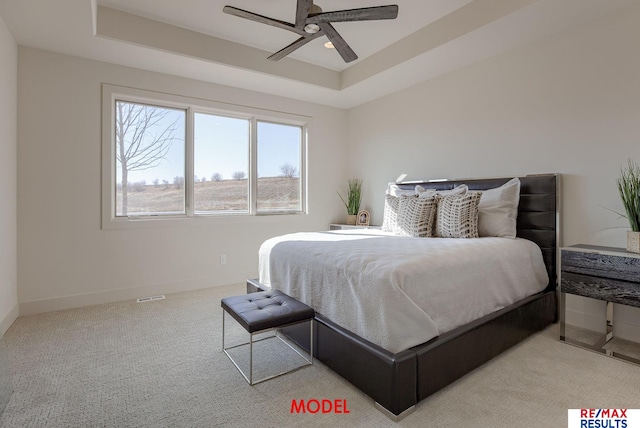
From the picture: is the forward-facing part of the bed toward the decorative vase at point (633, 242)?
no

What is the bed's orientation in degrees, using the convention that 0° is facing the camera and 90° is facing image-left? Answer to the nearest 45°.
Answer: approximately 45°

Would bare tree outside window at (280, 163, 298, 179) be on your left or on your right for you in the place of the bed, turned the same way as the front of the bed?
on your right

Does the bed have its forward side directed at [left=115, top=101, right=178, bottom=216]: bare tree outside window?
no

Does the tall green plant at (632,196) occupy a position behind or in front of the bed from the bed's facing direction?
behind

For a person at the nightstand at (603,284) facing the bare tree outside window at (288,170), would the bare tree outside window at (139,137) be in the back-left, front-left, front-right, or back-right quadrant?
front-left

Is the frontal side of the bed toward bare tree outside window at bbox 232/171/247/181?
no

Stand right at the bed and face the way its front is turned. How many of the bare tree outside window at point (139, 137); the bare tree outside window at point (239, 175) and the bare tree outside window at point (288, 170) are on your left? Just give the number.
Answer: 0
